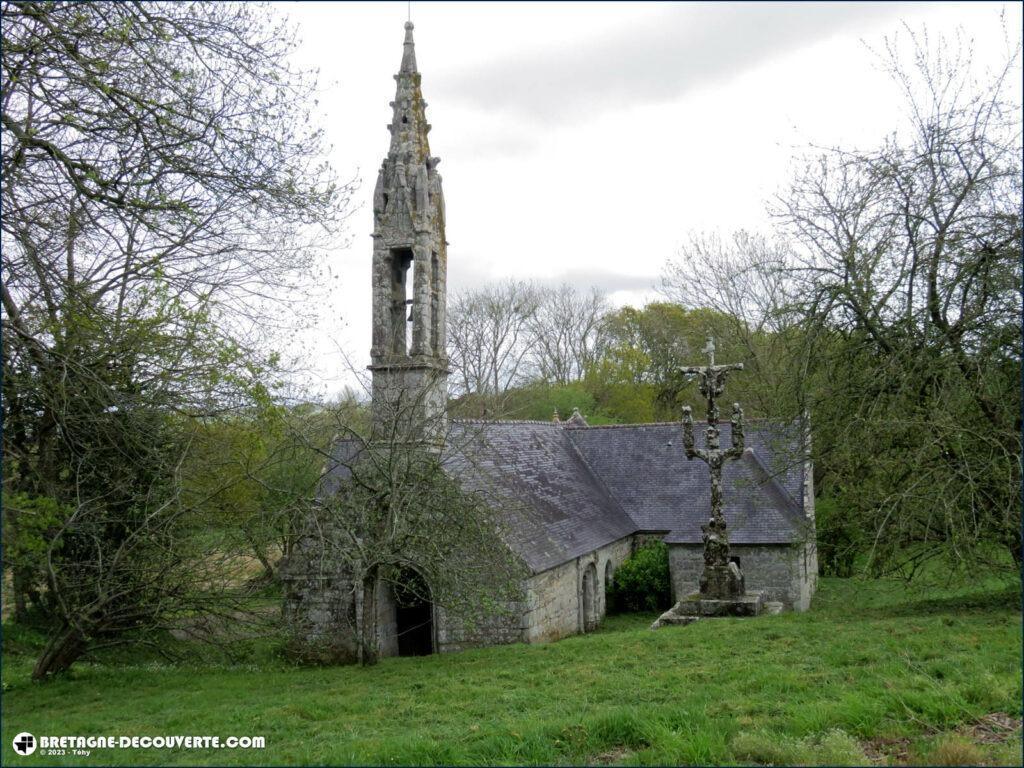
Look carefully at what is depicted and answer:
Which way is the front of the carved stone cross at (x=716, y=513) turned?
toward the camera

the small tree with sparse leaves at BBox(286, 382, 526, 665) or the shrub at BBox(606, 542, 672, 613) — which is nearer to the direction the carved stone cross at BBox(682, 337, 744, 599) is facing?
the small tree with sparse leaves

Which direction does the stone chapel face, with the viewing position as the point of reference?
facing the viewer and to the left of the viewer

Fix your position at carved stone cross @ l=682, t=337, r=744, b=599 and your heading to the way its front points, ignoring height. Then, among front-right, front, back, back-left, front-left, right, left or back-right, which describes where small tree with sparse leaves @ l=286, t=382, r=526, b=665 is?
front-right
